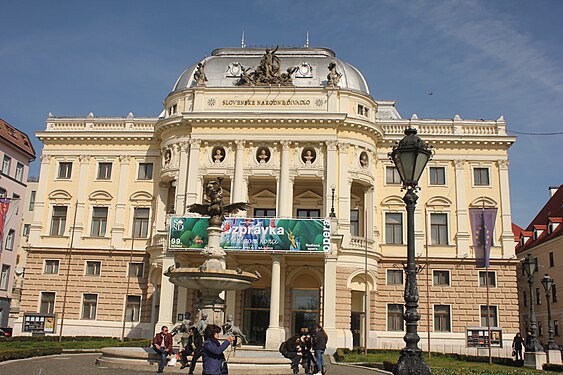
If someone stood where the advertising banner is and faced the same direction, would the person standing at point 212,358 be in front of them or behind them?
in front

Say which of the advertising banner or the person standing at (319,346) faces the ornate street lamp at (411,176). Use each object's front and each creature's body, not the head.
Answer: the advertising banner

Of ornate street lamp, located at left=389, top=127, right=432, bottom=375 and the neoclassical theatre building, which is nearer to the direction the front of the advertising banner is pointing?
the ornate street lamp

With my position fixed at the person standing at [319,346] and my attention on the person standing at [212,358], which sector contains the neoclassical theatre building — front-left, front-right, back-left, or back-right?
back-right

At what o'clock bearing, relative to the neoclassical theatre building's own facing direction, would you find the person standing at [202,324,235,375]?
The person standing is roughly at 12 o'clock from the neoclassical theatre building.

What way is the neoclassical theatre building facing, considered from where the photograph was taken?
facing the viewer

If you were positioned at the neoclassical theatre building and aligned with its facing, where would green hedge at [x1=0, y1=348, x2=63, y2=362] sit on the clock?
The green hedge is roughly at 1 o'clock from the neoclassical theatre building.

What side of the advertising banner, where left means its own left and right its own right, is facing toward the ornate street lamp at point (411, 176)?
front

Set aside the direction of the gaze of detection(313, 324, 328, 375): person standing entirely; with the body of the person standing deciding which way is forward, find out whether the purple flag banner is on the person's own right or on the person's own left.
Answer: on the person's own right

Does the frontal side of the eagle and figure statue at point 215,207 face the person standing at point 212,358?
yes

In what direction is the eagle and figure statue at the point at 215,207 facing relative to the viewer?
toward the camera
